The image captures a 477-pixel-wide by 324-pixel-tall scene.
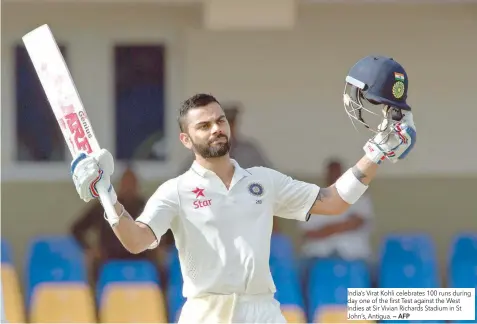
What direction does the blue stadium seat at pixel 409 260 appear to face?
toward the camera

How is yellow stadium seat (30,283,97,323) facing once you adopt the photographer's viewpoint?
facing the viewer

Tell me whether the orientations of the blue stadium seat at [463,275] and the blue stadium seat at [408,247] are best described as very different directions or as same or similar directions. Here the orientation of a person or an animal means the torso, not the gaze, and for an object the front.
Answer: same or similar directions

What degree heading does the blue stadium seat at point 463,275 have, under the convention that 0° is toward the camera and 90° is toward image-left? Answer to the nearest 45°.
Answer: approximately 0°

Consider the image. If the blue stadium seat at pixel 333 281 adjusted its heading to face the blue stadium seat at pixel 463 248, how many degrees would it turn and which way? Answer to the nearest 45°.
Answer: approximately 135° to its left

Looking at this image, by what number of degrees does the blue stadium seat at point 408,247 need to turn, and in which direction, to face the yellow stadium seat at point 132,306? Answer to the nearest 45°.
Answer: approximately 45° to its right

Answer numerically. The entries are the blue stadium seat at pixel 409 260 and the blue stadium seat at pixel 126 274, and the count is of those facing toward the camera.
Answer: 2

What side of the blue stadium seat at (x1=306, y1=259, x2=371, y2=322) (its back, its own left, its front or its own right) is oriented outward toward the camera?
front

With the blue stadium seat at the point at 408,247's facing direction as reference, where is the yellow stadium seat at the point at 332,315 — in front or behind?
in front

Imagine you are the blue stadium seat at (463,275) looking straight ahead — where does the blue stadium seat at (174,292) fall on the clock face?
the blue stadium seat at (174,292) is roughly at 2 o'clock from the blue stadium seat at (463,275).
